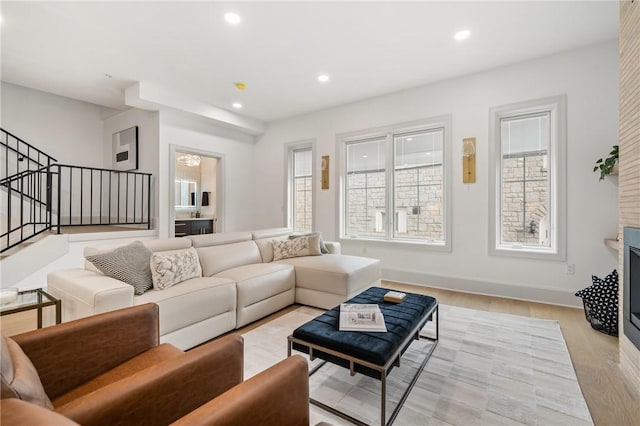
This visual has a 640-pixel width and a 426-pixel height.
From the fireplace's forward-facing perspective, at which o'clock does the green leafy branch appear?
The green leafy branch is roughly at 3 o'clock from the fireplace.

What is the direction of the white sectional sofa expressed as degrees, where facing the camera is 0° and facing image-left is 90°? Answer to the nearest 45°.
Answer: approximately 315°

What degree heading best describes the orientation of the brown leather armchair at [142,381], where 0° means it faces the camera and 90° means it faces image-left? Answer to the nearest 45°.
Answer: approximately 225°

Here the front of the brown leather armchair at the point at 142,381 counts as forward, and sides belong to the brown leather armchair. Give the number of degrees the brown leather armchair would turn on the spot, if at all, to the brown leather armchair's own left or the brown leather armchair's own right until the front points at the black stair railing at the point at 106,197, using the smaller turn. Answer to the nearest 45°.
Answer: approximately 45° to the brown leather armchair's own left

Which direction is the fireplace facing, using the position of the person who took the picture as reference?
facing to the left of the viewer
